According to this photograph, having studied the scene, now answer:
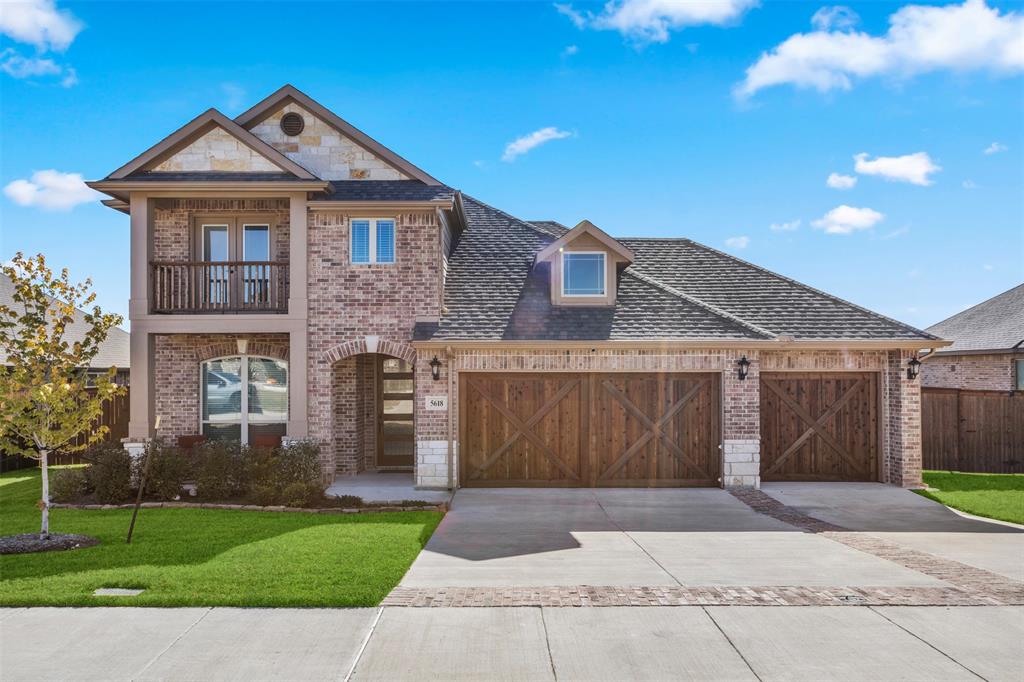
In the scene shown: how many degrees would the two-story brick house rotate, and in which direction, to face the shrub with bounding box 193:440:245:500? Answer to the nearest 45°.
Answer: approximately 45° to its right

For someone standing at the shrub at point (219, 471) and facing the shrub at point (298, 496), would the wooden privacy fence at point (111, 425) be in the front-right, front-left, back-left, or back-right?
back-left

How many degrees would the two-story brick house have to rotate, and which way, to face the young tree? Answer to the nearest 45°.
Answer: approximately 45° to its right

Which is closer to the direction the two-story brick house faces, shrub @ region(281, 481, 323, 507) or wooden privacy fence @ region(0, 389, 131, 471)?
the shrub

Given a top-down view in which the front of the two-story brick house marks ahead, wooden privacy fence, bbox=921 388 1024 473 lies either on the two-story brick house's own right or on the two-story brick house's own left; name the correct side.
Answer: on the two-story brick house's own left

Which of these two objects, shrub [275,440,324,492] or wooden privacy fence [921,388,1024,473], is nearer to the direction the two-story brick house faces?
the shrub

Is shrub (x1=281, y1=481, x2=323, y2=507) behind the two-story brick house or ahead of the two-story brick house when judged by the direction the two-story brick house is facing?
ahead

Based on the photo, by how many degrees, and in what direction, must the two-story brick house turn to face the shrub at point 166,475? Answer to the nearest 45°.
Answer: approximately 45° to its right

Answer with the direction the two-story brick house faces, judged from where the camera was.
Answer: facing the viewer

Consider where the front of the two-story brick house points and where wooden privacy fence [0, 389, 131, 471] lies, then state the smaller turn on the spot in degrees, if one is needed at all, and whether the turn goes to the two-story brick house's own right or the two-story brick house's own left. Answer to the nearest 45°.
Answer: approximately 135° to the two-story brick house's own right
